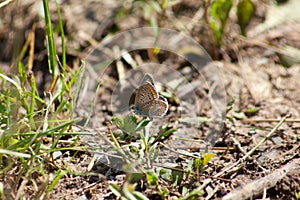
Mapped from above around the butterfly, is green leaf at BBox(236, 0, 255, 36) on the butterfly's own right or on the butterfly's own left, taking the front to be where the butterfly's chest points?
on the butterfly's own right

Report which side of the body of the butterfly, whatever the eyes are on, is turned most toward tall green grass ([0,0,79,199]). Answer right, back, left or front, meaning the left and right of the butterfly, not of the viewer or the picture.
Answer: front

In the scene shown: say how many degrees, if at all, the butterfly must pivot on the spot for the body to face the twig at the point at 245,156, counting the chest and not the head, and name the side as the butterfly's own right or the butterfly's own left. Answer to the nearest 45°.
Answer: approximately 180°

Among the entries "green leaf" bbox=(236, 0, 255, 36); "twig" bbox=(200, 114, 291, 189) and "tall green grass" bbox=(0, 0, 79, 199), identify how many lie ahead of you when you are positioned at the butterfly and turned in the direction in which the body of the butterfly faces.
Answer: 1

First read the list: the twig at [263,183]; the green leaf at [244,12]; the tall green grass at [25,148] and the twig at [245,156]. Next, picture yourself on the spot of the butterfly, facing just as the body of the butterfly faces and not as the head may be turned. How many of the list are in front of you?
1

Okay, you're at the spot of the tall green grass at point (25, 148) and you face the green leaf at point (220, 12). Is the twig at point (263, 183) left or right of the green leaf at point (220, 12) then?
right

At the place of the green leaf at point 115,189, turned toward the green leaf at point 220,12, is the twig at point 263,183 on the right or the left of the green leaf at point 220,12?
right

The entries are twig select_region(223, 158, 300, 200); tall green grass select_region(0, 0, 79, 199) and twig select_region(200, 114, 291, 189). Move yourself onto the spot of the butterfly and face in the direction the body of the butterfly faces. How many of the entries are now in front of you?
1

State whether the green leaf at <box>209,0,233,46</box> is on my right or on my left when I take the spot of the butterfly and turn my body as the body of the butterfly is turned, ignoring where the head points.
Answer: on my right

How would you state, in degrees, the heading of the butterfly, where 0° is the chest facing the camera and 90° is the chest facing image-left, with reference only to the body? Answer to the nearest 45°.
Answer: approximately 90°

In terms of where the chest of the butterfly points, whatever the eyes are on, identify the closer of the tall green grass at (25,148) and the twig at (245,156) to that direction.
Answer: the tall green grass
